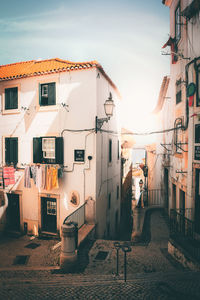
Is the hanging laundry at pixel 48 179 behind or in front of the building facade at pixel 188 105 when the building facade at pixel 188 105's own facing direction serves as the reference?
in front

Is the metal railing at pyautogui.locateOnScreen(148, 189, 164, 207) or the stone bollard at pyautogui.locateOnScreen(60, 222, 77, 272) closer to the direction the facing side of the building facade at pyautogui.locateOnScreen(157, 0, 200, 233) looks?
the stone bollard

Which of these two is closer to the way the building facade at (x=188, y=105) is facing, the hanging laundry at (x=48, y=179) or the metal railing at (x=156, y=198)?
the hanging laundry

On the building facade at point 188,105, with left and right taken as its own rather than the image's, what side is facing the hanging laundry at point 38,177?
front

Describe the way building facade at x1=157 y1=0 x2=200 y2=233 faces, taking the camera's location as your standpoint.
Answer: facing to the left of the viewer

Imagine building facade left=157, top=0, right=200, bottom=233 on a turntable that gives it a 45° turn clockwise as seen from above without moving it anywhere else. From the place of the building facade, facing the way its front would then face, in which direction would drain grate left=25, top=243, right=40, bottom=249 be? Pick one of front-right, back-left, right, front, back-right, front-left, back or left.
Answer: front-left

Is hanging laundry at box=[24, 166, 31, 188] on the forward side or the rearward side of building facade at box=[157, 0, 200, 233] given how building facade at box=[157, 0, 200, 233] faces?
on the forward side

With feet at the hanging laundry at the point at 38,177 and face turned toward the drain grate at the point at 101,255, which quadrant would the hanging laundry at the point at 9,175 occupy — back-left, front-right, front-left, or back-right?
back-right

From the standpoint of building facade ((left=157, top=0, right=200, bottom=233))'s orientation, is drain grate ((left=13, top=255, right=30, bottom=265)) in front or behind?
in front

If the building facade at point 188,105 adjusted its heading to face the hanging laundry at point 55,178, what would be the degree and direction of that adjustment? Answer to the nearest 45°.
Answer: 0° — it already faces it
